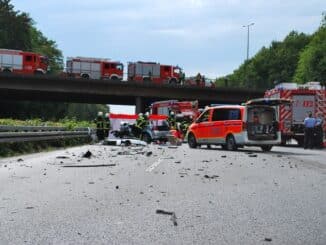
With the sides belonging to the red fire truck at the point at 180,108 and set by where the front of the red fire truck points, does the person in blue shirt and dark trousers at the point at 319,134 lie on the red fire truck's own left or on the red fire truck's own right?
on the red fire truck's own right

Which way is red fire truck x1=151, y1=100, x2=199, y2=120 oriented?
to the viewer's right
